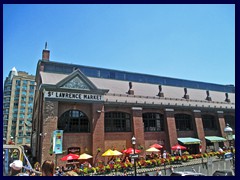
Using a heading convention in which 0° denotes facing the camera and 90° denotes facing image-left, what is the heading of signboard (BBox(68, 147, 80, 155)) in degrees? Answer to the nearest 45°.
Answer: approximately 0°

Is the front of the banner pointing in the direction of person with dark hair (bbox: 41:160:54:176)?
yes
